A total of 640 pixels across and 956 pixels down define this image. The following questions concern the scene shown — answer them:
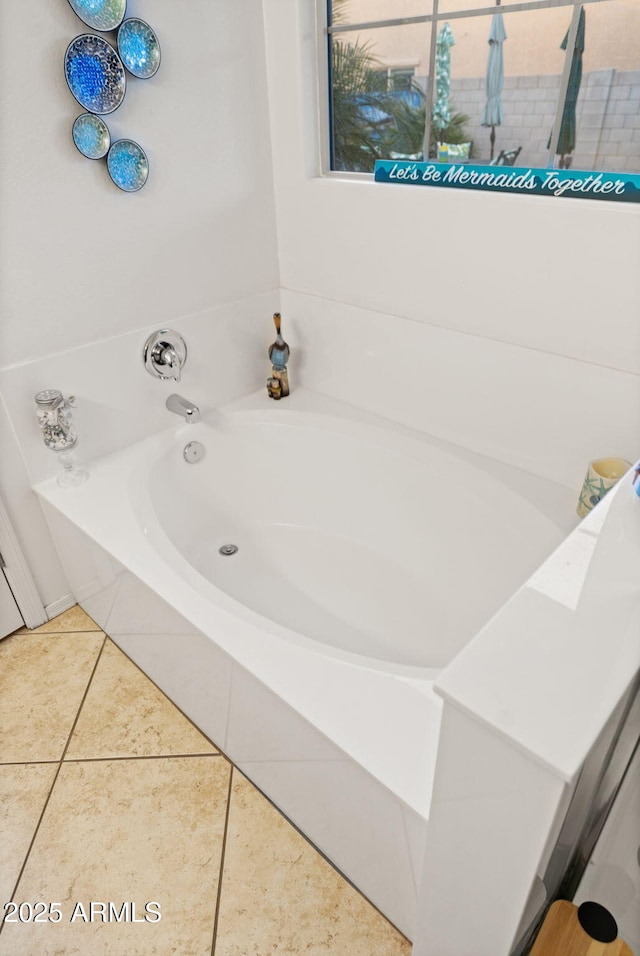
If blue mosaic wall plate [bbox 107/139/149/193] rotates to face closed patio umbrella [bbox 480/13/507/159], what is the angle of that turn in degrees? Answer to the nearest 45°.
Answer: approximately 45° to its left

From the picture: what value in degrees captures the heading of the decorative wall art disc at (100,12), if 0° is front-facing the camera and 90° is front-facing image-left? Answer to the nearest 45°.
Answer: approximately 315°

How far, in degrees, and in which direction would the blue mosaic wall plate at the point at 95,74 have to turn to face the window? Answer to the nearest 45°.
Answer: approximately 45° to its left

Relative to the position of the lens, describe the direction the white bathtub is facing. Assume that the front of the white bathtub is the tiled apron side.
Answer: facing the viewer and to the left of the viewer

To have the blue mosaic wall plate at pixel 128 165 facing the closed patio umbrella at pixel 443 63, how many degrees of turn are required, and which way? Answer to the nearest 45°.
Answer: approximately 45° to its left
